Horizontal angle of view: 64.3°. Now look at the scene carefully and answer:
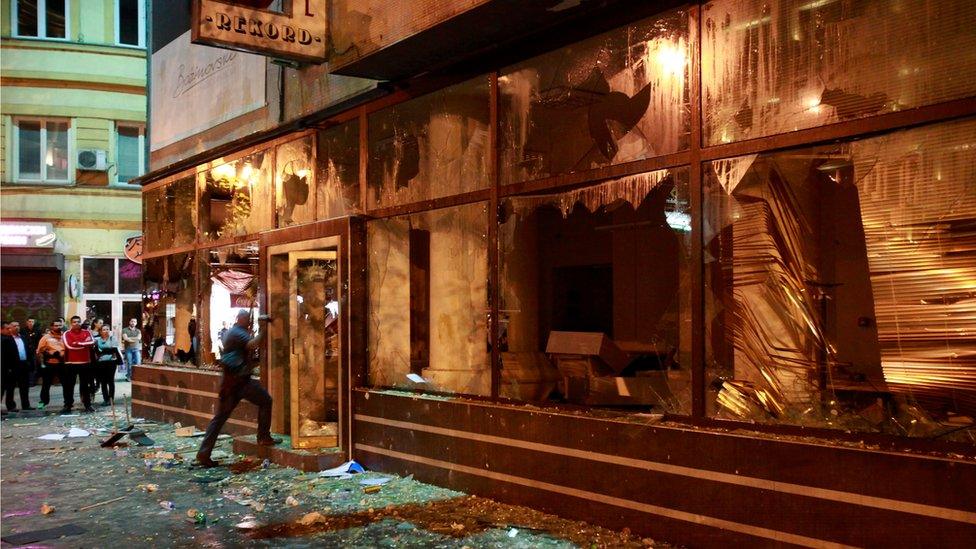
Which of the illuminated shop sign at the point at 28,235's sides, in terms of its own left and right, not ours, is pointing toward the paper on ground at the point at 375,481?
front

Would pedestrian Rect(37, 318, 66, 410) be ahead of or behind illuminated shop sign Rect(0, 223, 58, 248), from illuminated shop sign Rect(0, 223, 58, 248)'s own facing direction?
ahead

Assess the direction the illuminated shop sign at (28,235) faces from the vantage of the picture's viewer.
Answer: facing the viewer

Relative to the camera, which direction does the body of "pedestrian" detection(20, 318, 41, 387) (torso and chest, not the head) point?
toward the camera

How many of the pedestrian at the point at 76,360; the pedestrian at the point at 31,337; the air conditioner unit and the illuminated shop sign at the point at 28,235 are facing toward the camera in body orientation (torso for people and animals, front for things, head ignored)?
4

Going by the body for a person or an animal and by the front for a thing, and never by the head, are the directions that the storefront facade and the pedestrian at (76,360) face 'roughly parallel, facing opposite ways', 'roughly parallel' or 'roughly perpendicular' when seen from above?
roughly perpendicular

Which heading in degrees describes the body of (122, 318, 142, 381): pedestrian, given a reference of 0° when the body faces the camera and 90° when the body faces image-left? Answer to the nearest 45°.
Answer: approximately 0°

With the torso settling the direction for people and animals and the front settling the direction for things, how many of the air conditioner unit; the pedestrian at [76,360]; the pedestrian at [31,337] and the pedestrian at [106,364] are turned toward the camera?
4

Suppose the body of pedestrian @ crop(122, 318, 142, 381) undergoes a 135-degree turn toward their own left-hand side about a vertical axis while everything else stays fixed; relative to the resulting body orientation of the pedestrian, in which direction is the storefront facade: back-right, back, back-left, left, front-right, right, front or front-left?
back-right

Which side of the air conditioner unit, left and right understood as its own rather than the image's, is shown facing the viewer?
front

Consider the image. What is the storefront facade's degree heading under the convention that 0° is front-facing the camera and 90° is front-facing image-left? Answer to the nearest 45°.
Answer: approximately 45°
